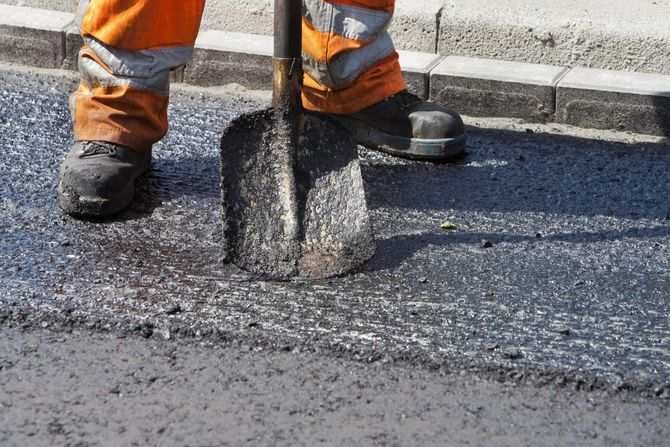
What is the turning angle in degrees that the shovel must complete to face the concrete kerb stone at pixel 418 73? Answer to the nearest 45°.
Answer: approximately 180°

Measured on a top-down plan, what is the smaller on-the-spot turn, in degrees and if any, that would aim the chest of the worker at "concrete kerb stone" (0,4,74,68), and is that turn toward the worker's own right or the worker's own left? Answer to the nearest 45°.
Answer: approximately 180°

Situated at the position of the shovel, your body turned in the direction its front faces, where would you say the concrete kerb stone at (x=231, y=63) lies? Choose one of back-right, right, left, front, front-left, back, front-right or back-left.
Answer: back

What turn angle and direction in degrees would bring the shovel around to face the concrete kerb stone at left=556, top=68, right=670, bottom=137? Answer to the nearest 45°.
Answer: approximately 135° to its left

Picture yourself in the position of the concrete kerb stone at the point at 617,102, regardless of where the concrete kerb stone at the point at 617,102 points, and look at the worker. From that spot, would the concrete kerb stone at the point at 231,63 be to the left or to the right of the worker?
right

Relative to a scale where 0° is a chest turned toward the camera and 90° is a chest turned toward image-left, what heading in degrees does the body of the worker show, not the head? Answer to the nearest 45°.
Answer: approximately 315°

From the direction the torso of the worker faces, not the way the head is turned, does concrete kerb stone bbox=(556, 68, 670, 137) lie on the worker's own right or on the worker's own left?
on the worker's own left
